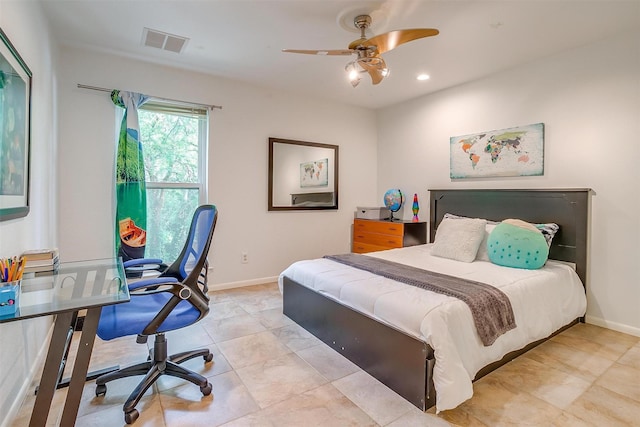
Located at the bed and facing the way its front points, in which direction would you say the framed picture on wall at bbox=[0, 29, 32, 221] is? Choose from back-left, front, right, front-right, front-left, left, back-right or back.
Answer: front

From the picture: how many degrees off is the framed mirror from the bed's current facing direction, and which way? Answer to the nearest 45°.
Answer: approximately 90° to its right

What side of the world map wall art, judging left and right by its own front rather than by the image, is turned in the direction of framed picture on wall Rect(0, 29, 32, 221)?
front

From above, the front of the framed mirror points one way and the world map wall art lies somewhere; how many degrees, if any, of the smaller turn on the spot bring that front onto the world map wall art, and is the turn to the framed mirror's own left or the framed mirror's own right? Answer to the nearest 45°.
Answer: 0° — it already faces it

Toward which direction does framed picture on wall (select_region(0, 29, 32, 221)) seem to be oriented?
to the viewer's right

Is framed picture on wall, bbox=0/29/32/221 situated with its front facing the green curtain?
no

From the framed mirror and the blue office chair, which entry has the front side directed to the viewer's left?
the blue office chair

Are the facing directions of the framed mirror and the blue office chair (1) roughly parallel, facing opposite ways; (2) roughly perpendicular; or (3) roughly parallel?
roughly perpendicular

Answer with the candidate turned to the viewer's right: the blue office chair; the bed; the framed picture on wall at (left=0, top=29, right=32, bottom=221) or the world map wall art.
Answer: the framed picture on wall

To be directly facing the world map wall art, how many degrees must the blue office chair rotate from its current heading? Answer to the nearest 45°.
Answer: approximately 180°

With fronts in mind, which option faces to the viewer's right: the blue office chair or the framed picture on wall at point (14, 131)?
the framed picture on wall

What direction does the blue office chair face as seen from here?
to the viewer's left

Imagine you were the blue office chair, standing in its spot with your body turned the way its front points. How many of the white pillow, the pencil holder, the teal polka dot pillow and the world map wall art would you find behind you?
3

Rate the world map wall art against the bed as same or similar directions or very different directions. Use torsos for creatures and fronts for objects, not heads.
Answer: same or similar directions

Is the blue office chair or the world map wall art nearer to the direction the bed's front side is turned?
the blue office chair
